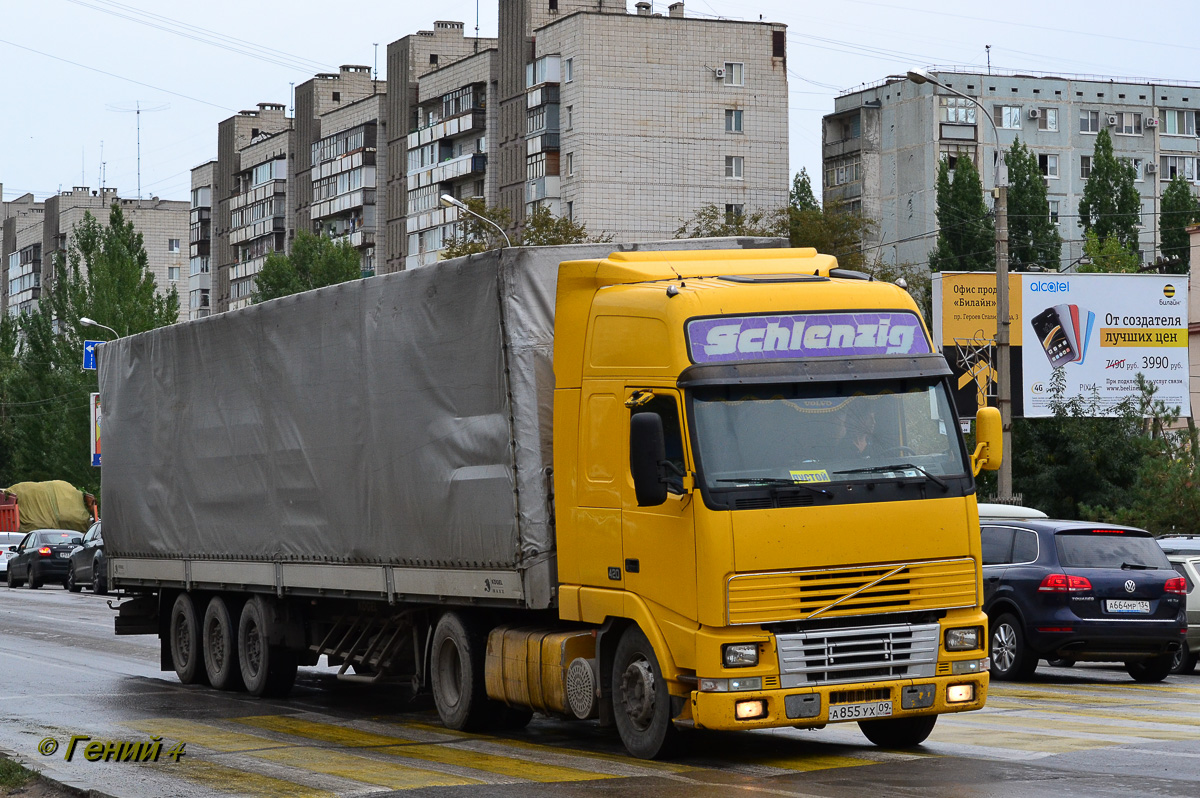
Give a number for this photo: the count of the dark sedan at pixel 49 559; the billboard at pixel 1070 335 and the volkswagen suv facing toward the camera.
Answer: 1

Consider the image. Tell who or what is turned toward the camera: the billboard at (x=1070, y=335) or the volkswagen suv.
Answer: the billboard

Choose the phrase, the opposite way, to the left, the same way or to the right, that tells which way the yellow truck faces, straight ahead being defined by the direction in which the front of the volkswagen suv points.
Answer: the opposite way

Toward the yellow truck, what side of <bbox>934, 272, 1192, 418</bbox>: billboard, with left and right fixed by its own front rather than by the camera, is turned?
front

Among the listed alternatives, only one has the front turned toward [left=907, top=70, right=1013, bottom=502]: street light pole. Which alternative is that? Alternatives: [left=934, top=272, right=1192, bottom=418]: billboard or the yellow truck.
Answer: the billboard

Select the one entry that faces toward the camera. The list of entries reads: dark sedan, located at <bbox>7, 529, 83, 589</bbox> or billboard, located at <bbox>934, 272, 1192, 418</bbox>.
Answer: the billboard

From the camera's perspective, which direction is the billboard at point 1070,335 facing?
toward the camera

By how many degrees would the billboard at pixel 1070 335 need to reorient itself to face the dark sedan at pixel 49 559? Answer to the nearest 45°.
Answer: approximately 90° to its right

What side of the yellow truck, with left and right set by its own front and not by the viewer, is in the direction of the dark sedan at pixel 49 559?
back

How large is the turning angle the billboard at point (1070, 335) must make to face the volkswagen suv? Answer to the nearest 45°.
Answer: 0° — it already faces it

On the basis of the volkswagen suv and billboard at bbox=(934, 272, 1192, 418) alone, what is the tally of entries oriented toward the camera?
1

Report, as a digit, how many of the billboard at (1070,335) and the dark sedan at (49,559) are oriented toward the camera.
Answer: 1

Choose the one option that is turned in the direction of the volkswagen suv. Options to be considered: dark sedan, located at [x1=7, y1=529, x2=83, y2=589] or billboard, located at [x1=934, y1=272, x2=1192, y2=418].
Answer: the billboard

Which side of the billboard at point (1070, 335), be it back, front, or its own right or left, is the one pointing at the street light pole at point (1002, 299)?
front

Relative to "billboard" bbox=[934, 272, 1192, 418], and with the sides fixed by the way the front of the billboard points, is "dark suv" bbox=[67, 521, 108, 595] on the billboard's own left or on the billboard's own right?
on the billboard's own right

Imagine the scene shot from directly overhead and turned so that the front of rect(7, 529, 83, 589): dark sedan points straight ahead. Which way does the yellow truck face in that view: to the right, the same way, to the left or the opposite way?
the opposite way

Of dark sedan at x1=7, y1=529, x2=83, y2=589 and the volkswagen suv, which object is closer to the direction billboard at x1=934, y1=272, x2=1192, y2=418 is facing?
the volkswagen suv

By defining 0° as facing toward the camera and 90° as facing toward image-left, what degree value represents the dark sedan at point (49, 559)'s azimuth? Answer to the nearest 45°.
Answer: approximately 135°

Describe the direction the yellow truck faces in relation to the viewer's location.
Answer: facing the viewer and to the right of the viewer
